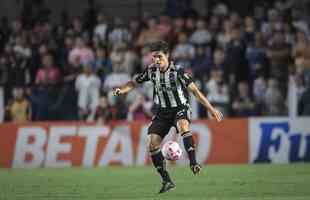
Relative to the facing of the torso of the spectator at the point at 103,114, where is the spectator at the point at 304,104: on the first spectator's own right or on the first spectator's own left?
on the first spectator's own left

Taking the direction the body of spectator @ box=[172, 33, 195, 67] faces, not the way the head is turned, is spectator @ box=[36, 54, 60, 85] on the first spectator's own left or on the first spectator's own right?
on the first spectator's own right
